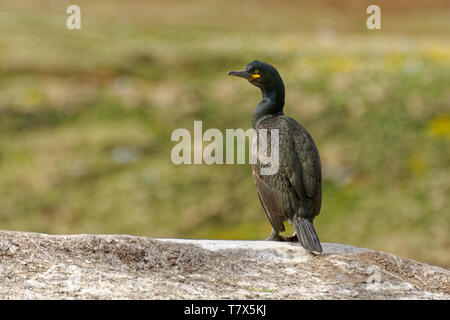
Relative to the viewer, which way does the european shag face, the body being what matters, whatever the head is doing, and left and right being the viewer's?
facing away from the viewer and to the left of the viewer
